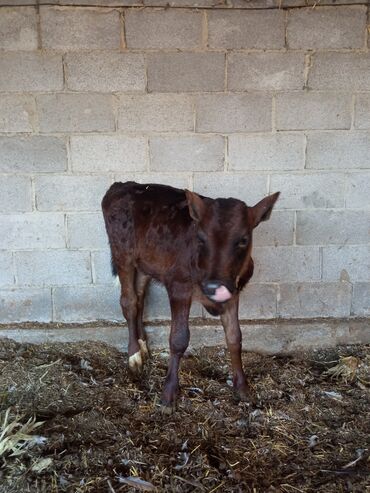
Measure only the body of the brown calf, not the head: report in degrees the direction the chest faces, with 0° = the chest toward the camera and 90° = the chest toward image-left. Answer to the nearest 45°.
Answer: approximately 315°
